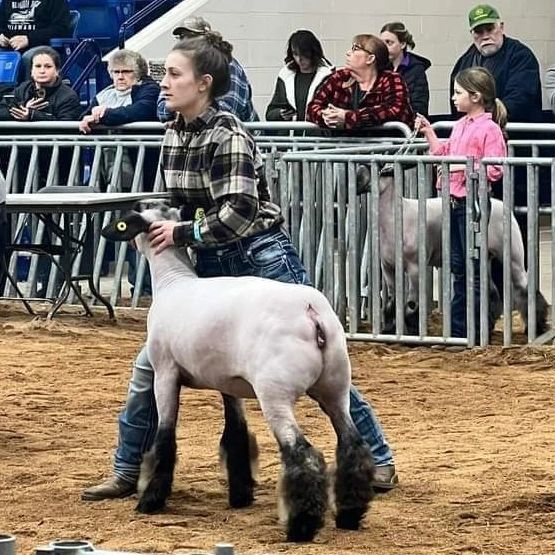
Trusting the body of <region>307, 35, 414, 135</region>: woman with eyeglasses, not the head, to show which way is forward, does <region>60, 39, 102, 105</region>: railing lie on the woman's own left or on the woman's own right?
on the woman's own right

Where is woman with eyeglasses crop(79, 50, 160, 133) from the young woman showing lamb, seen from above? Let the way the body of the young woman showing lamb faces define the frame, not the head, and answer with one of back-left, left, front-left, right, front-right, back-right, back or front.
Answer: right

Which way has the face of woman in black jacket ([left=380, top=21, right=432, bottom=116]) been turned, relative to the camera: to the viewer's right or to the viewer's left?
to the viewer's left

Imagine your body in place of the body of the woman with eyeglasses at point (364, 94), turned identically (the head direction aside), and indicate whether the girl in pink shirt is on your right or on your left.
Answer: on your left

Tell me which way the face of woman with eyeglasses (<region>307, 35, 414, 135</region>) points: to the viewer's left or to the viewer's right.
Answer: to the viewer's left

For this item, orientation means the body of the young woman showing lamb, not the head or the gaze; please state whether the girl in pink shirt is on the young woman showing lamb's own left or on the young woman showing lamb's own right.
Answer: on the young woman showing lamb's own right

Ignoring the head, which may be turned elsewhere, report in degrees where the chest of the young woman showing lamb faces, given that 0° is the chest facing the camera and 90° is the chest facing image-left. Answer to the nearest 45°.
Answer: approximately 90°

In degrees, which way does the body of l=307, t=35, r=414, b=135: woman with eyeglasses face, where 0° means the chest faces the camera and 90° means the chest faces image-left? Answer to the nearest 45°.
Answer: approximately 45°

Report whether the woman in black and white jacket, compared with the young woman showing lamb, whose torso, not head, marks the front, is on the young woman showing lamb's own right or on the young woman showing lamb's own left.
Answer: on the young woman showing lamb's own right

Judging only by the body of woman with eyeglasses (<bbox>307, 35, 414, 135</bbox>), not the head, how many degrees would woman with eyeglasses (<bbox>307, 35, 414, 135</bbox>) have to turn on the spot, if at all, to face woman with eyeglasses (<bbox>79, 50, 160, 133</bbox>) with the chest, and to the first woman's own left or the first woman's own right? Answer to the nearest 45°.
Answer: approximately 90° to the first woman's own right
